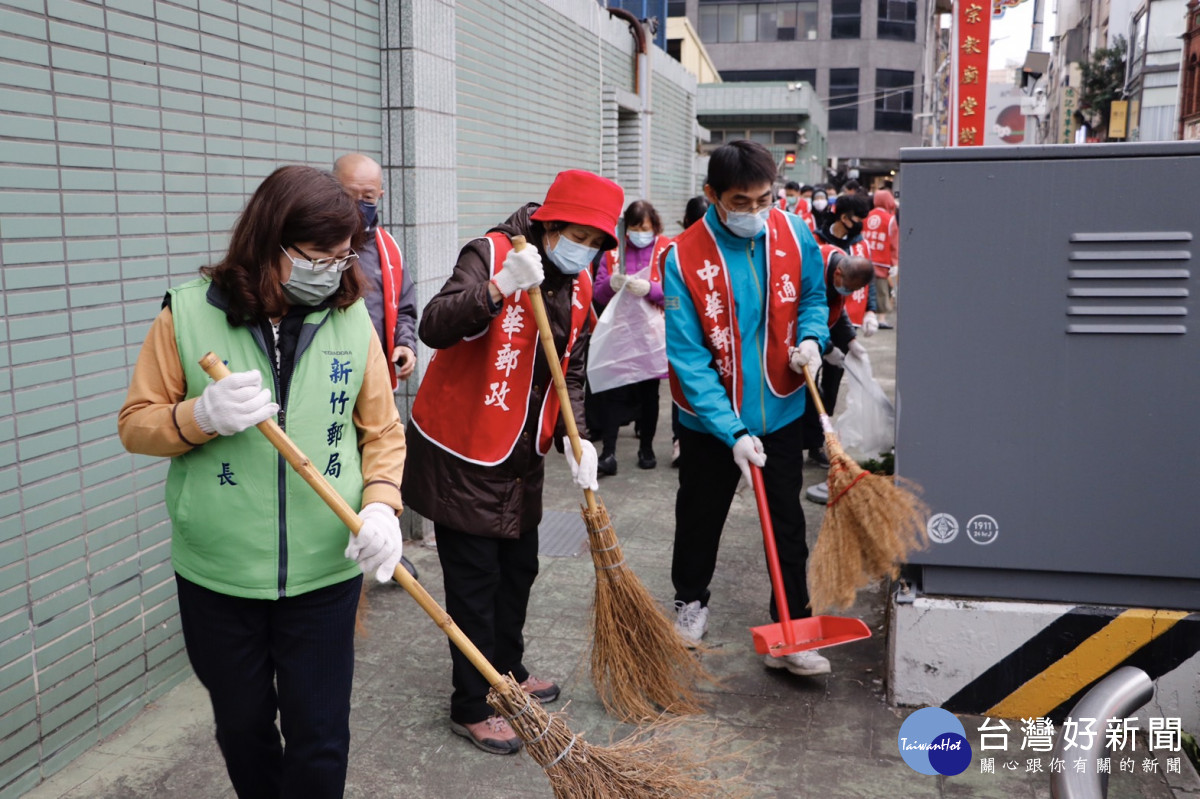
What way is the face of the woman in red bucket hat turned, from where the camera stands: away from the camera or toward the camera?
toward the camera

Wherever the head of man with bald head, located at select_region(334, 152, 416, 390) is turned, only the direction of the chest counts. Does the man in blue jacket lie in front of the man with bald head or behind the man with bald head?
in front

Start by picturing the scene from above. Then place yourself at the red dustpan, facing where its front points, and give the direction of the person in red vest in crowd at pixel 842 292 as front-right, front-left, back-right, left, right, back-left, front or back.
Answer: back-left

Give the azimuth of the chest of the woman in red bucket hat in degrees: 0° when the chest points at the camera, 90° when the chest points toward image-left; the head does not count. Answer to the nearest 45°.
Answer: approximately 315°

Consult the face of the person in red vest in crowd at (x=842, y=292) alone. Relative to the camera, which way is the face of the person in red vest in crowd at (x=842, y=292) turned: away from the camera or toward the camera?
toward the camera

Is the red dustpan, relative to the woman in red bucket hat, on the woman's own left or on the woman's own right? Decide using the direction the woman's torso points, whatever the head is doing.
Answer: on the woman's own left

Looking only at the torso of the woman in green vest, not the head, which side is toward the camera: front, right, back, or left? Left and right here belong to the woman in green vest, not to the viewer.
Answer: front

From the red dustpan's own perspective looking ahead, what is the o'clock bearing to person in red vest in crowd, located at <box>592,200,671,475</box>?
The person in red vest in crowd is roughly at 7 o'clock from the red dustpan.

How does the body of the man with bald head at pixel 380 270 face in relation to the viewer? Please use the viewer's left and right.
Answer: facing the viewer and to the right of the viewer

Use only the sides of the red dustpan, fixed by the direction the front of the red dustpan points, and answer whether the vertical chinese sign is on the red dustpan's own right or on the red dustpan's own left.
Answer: on the red dustpan's own left

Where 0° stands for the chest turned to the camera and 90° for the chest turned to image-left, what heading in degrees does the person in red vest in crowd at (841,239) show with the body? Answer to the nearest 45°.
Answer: approximately 315°

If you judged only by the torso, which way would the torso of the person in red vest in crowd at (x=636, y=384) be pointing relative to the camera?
toward the camera
